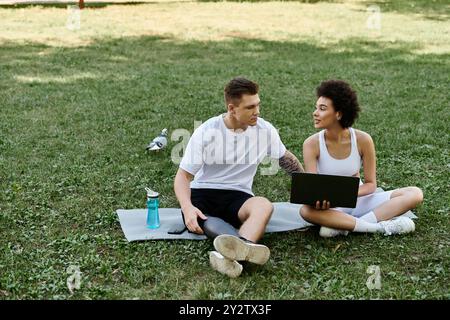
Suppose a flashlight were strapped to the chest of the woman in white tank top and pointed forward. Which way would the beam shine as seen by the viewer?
toward the camera

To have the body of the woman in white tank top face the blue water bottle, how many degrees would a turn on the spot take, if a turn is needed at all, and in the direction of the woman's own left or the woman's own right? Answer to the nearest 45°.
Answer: approximately 90° to the woman's own right

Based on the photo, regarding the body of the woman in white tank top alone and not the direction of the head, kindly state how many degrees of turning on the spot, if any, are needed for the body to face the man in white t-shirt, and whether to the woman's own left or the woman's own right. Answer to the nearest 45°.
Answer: approximately 90° to the woman's own right
